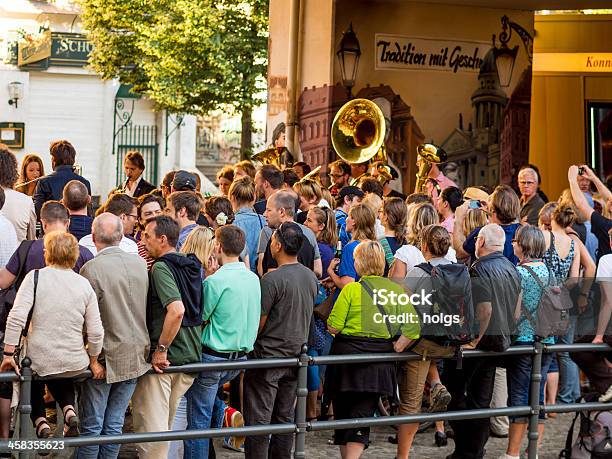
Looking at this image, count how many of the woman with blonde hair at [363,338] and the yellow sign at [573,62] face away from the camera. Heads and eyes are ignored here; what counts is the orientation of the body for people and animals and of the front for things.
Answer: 1

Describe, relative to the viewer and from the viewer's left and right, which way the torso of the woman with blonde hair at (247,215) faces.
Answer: facing away from the viewer

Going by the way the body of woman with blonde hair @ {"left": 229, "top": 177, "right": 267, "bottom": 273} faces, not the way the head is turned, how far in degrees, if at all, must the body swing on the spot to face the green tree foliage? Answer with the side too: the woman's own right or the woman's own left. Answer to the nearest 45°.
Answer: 0° — they already face it

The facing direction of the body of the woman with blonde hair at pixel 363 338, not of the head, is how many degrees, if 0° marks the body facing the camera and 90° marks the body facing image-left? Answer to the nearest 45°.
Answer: approximately 180°

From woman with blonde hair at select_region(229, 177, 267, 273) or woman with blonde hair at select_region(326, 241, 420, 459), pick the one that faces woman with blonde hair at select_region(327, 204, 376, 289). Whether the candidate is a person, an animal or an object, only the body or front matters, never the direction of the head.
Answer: woman with blonde hair at select_region(326, 241, 420, 459)

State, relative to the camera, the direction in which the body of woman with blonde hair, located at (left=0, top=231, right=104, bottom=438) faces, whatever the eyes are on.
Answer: away from the camera

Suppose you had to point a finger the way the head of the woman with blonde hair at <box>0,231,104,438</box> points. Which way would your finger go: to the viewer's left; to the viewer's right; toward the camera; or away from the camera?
away from the camera

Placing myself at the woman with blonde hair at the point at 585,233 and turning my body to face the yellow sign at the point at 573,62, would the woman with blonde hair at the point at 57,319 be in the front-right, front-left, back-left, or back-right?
back-left

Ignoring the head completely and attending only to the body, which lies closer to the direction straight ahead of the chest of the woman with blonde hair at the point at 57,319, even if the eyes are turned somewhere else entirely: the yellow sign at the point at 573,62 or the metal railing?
the yellow sign

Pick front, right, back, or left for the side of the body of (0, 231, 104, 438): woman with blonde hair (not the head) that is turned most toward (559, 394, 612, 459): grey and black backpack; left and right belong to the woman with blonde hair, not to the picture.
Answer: right
